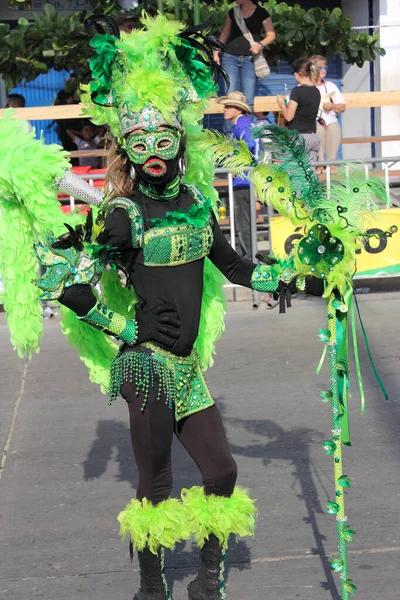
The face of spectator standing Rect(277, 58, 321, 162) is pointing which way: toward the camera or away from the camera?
away from the camera

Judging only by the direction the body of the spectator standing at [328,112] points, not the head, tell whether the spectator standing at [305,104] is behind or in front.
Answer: in front

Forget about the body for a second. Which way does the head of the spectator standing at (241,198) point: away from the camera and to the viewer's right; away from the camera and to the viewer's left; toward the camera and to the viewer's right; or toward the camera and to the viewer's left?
toward the camera and to the viewer's left

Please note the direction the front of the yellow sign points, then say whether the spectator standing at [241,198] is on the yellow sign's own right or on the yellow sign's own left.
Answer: on the yellow sign's own right

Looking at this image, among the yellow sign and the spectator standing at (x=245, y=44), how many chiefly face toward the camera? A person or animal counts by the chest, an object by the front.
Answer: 2

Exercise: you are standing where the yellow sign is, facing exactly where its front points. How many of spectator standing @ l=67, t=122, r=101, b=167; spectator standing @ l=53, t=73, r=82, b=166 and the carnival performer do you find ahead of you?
1

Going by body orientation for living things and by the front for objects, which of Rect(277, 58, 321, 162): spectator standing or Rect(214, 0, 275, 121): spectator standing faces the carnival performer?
Rect(214, 0, 275, 121): spectator standing

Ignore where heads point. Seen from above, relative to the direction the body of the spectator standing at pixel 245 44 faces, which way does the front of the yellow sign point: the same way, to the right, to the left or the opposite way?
the same way

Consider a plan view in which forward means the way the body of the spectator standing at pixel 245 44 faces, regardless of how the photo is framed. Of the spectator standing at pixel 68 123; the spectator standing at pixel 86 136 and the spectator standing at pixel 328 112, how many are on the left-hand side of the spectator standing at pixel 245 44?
1

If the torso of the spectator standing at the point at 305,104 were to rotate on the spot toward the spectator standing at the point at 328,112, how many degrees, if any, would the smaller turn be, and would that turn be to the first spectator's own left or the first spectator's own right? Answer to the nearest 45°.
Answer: approximately 45° to the first spectator's own right

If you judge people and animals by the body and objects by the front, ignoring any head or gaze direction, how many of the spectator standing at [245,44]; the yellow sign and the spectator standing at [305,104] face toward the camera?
2

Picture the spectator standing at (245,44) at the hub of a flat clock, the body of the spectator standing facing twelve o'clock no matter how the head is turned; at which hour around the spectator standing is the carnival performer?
The carnival performer is roughly at 12 o'clock from the spectator standing.

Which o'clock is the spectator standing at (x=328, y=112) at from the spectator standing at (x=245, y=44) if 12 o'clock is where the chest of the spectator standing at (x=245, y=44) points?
the spectator standing at (x=328, y=112) is roughly at 9 o'clock from the spectator standing at (x=245, y=44).

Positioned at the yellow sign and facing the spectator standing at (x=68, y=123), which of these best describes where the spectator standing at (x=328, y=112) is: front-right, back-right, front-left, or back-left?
front-right

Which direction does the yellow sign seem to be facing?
toward the camera

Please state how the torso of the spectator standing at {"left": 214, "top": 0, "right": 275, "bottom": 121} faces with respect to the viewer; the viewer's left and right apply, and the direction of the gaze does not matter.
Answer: facing the viewer

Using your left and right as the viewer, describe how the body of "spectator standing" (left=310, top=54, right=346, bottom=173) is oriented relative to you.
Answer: facing the viewer and to the left of the viewer
